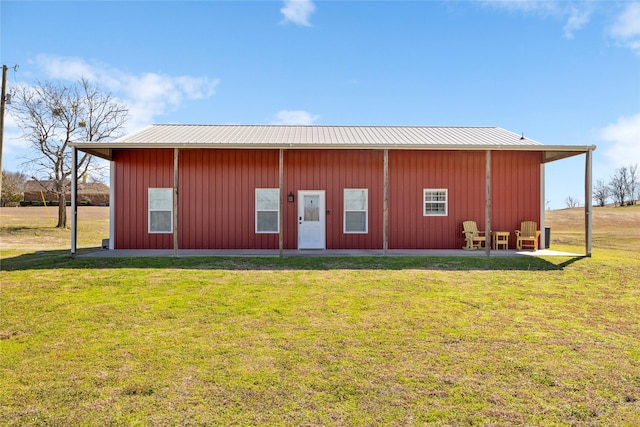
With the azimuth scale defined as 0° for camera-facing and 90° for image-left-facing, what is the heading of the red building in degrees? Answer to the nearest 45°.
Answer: approximately 0°
